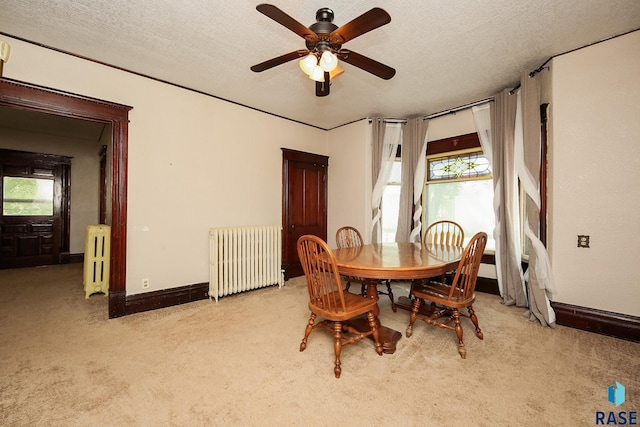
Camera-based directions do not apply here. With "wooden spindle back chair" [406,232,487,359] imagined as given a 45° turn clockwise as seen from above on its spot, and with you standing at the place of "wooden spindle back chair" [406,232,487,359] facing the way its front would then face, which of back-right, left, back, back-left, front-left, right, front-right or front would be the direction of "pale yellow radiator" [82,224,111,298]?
left

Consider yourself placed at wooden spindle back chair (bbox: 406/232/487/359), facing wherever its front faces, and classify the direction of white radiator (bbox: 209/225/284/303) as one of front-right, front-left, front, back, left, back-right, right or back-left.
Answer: front-left

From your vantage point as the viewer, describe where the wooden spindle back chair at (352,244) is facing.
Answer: facing the viewer and to the right of the viewer

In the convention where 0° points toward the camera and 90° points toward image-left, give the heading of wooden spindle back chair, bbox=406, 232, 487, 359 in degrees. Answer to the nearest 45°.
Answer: approximately 135°

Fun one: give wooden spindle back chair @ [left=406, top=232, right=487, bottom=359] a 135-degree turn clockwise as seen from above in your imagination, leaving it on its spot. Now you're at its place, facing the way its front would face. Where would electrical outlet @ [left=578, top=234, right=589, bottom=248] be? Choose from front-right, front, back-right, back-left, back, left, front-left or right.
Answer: front-left

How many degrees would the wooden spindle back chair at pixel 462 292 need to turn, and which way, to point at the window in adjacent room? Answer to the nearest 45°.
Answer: approximately 45° to its left

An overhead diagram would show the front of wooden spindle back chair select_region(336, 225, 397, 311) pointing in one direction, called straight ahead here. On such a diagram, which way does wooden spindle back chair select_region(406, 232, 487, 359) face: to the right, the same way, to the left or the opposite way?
the opposite way

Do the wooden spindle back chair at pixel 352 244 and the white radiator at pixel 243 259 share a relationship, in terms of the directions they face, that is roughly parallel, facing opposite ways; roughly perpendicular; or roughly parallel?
roughly parallel

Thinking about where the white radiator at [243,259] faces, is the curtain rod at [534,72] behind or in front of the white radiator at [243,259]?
in front

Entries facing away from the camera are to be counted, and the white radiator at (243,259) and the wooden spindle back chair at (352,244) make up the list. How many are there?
0

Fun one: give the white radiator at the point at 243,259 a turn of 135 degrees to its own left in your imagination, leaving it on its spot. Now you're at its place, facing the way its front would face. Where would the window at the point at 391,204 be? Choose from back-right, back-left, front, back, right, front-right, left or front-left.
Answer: right

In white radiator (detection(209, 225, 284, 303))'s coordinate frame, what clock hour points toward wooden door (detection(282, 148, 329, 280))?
The wooden door is roughly at 9 o'clock from the white radiator.
